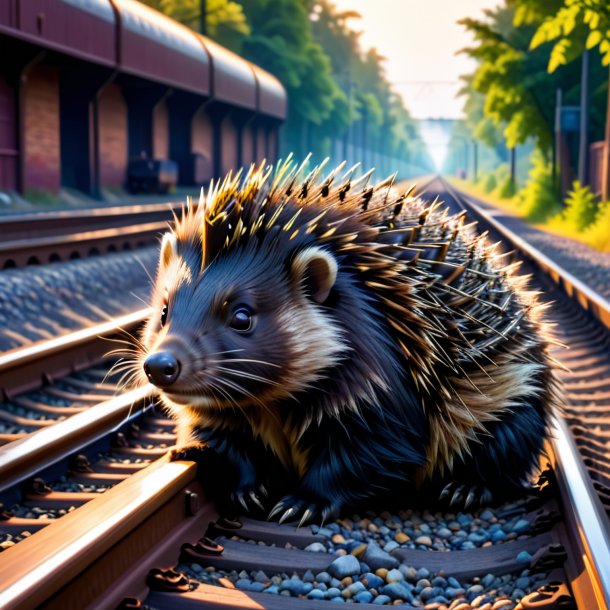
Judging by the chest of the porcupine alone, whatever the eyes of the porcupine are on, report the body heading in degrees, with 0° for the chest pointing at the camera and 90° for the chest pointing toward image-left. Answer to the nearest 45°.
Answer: approximately 45°

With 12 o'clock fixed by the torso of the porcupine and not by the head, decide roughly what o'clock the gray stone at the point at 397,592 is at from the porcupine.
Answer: The gray stone is roughly at 10 o'clock from the porcupine.

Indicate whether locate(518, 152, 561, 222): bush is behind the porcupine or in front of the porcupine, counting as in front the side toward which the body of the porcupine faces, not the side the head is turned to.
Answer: behind

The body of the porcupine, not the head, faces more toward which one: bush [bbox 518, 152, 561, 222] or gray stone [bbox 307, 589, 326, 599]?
the gray stone

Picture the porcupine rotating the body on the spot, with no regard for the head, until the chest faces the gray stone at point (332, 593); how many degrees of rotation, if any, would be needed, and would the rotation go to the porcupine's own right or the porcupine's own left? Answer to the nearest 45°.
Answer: approximately 45° to the porcupine's own left

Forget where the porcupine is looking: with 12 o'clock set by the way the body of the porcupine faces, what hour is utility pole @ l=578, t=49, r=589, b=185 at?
The utility pole is roughly at 5 o'clock from the porcupine.
